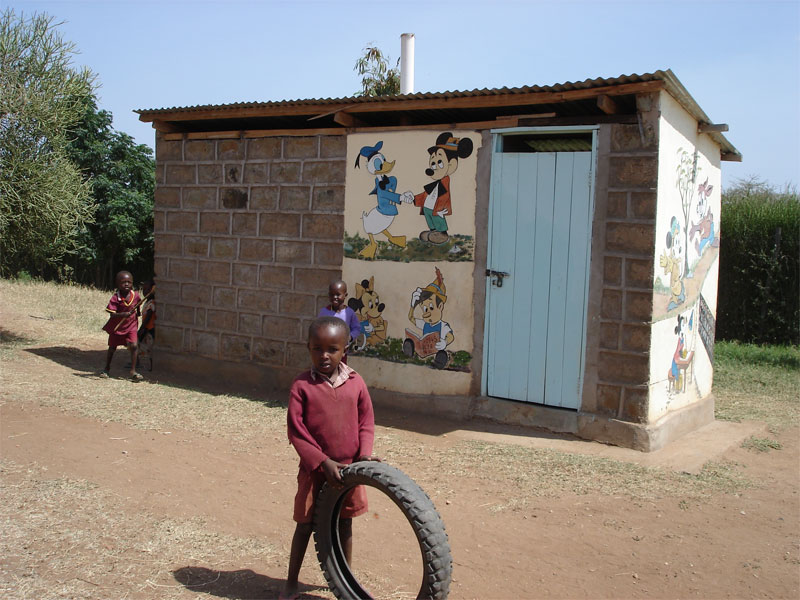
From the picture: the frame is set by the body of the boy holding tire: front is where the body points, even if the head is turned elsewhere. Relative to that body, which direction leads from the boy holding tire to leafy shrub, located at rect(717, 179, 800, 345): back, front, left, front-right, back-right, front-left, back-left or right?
back-left

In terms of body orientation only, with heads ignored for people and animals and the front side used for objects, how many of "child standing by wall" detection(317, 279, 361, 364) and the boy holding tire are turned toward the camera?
2

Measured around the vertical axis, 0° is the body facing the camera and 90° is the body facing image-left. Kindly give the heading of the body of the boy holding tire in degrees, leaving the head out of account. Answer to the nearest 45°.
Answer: approximately 0°

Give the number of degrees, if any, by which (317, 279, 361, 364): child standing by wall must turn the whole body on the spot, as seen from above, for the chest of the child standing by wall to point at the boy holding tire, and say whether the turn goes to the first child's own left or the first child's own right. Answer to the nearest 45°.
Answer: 0° — they already face them

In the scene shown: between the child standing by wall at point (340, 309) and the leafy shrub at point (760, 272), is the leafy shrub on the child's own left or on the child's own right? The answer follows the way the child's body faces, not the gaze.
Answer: on the child's own left

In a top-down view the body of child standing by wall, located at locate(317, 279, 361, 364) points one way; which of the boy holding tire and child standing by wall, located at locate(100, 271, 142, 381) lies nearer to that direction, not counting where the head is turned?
the boy holding tire

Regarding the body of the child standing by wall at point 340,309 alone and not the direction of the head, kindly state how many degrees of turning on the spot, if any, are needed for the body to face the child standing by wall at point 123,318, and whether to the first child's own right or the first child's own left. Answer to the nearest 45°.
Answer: approximately 135° to the first child's own right
